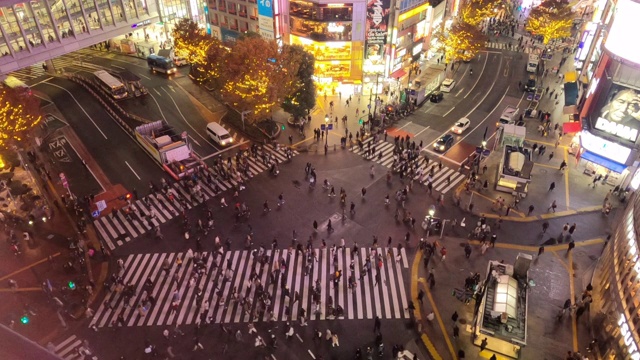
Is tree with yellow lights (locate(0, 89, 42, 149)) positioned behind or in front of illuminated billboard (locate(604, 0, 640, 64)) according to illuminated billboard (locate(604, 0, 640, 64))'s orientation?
in front

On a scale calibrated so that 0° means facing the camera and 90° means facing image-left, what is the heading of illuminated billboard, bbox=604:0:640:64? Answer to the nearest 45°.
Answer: approximately 45°

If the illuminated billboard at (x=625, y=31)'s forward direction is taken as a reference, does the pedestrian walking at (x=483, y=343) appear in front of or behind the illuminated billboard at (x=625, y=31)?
in front

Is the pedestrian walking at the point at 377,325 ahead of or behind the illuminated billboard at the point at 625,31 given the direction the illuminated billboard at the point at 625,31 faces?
ahead

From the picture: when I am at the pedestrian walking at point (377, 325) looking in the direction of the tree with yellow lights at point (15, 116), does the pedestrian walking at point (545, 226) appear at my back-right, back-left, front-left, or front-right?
back-right
